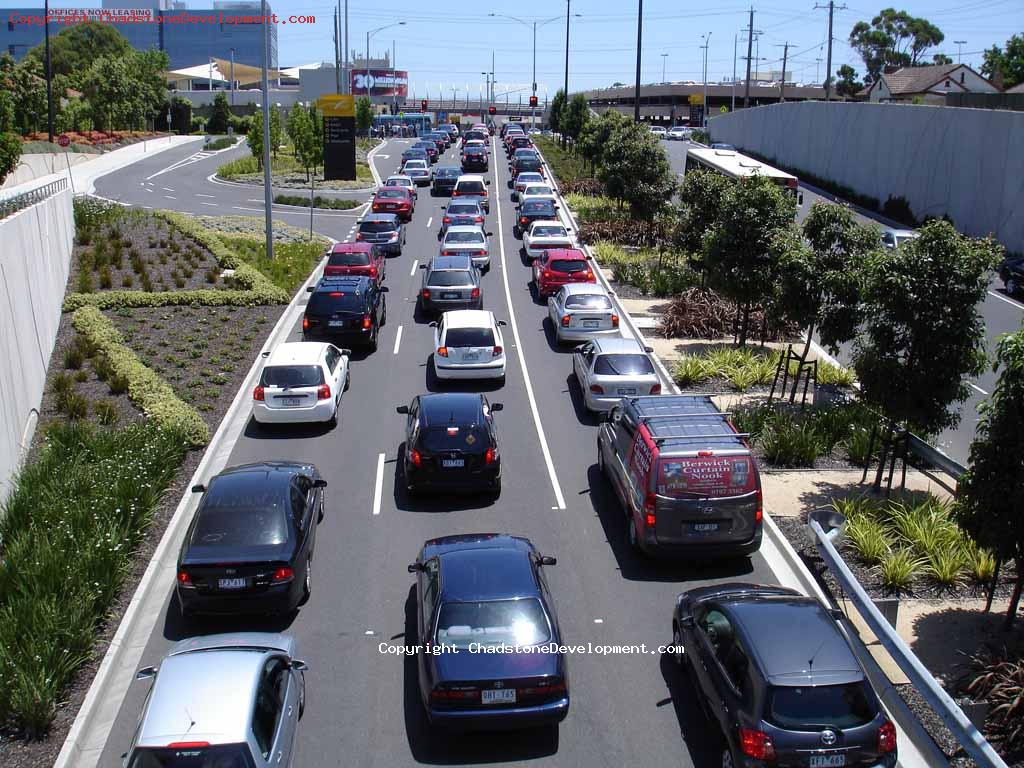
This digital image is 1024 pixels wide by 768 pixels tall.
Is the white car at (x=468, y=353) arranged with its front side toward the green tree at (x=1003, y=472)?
no

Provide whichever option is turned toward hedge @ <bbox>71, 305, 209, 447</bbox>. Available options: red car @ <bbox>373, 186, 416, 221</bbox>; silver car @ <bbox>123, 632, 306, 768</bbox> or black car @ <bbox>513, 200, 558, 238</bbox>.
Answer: the silver car

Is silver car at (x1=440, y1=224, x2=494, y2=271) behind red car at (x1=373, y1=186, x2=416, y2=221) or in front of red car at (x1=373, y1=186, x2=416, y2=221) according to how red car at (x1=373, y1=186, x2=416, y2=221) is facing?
behind

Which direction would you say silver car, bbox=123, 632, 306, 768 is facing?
away from the camera

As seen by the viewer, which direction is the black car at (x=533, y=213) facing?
away from the camera

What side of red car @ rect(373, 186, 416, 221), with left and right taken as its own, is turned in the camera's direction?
back

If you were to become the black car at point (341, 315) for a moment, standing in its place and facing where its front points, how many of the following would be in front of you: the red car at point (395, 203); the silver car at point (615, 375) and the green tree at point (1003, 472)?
1

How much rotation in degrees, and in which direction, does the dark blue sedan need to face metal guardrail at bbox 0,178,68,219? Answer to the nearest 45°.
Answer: approximately 45° to its left

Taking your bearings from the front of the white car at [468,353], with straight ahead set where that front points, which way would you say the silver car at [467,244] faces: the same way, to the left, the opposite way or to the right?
the same way

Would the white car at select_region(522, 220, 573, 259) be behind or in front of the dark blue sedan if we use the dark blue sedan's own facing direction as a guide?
in front

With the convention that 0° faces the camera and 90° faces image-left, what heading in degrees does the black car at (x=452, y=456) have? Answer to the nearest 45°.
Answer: approximately 180°

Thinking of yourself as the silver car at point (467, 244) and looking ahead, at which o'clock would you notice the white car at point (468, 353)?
The white car is roughly at 6 o'clock from the silver car.

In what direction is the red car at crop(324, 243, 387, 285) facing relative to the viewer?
away from the camera

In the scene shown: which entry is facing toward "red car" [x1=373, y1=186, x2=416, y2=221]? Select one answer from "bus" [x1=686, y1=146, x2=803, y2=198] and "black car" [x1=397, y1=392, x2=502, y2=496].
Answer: the black car

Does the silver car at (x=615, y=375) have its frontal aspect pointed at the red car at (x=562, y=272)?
yes

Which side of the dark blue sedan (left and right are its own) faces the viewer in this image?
back

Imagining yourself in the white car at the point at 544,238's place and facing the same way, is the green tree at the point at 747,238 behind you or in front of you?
behind

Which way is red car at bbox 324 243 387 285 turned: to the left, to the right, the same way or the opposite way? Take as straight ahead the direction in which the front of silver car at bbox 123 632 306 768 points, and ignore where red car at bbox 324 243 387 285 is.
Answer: the same way

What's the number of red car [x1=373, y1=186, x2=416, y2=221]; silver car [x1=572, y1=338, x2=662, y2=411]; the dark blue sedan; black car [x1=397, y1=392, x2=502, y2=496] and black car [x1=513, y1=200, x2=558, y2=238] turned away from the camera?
5
